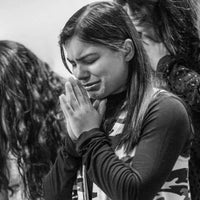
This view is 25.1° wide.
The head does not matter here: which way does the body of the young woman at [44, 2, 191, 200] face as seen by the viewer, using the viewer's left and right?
facing the viewer and to the left of the viewer

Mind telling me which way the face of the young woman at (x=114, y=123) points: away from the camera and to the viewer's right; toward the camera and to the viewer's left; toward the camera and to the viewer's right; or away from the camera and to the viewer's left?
toward the camera and to the viewer's left

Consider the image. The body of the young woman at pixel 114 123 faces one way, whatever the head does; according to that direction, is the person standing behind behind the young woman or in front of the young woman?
behind
